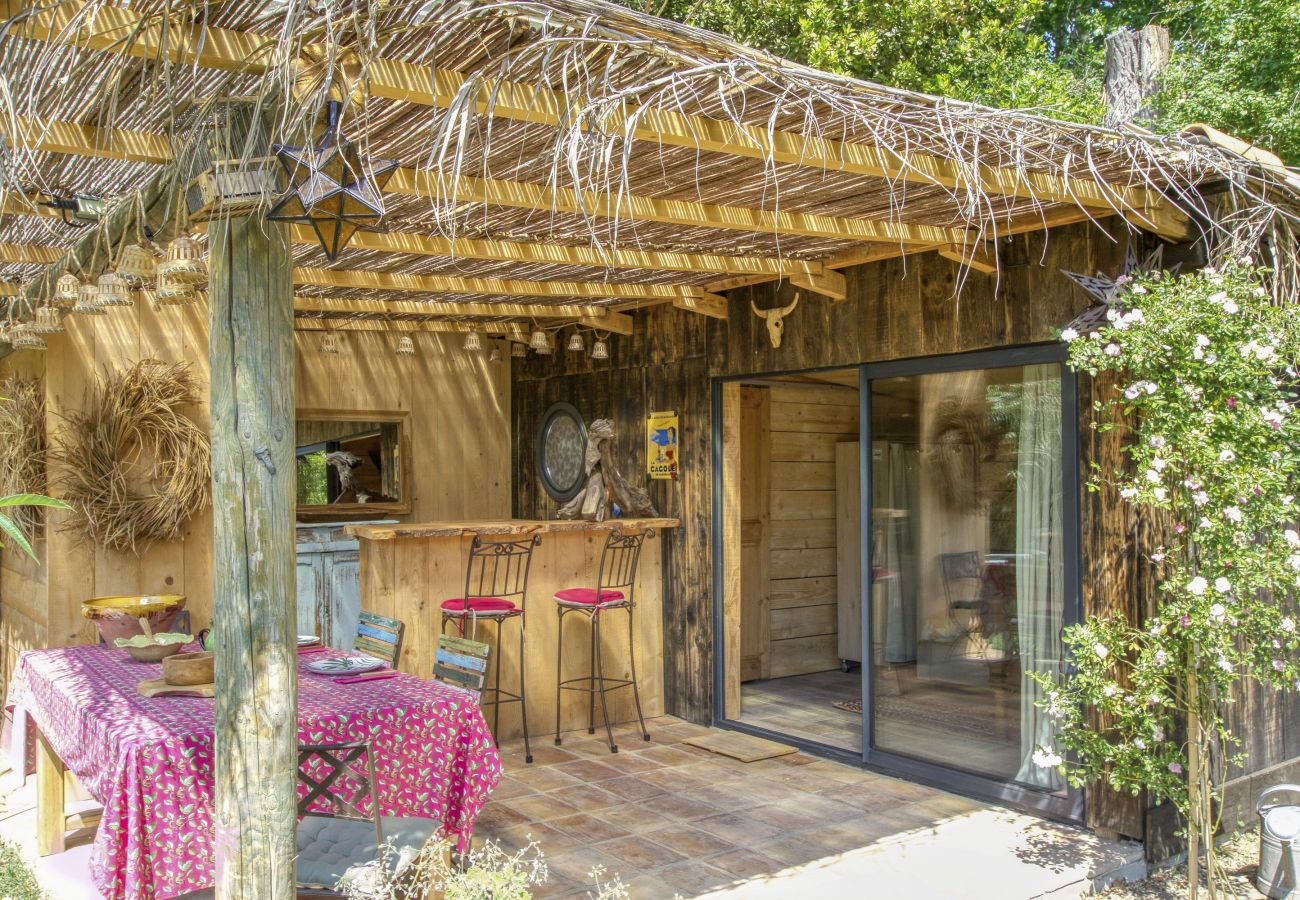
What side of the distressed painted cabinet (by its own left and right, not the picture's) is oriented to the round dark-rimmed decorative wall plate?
left

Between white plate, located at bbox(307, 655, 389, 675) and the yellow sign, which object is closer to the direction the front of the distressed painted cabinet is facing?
the white plate

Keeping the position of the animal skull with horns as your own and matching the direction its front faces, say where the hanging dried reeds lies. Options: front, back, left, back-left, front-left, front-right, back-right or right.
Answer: front-right

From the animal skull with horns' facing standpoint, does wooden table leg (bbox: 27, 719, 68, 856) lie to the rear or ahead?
ahead

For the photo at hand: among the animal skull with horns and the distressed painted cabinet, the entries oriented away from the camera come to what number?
0

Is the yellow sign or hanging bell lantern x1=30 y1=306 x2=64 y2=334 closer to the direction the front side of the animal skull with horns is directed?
the hanging bell lantern

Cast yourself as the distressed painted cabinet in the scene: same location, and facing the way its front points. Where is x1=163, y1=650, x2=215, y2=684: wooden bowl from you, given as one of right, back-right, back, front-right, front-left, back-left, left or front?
front

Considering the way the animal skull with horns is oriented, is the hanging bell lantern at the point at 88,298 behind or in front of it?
in front

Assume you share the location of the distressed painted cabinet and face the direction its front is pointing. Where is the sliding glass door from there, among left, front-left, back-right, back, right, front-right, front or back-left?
front-left

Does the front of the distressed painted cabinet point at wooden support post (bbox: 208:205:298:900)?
yes

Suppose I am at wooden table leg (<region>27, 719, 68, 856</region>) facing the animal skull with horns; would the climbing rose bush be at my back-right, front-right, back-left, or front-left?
front-right

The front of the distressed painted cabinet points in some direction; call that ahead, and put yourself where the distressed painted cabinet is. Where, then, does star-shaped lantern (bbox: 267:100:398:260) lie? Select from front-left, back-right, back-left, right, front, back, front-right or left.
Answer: front

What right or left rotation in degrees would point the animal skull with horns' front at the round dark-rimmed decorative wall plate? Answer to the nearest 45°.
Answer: approximately 90° to its right

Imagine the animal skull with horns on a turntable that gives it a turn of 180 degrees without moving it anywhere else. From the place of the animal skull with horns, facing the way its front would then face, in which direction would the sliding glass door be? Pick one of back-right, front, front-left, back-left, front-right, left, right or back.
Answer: right

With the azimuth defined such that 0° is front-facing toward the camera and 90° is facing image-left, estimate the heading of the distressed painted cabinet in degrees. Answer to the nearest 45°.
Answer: approximately 0°
